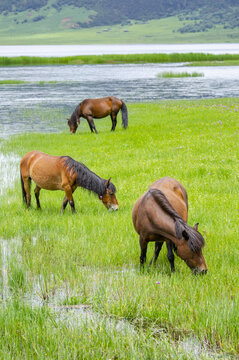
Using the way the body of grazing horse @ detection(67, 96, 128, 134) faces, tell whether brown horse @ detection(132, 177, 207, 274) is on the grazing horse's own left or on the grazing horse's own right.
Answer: on the grazing horse's own left

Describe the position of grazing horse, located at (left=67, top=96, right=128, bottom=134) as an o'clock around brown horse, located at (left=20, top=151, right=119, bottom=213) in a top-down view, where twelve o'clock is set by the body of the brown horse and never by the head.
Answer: The grazing horse is roughly at 9 o'clock from the brown horse.

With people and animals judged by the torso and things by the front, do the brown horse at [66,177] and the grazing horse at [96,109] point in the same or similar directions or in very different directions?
very different directions

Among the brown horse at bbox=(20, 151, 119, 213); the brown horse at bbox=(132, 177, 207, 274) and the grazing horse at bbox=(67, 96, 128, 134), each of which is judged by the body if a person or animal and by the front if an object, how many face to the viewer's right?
1

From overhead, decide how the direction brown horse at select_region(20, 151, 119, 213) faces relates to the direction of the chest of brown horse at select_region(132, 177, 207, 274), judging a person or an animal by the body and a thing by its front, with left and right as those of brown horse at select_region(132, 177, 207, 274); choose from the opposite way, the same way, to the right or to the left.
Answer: to the left

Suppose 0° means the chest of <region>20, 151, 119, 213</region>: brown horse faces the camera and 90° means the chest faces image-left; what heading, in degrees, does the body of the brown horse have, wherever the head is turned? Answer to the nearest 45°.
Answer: approximately 270°

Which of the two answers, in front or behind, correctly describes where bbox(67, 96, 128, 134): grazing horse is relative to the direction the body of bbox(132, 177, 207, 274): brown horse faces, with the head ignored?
behind

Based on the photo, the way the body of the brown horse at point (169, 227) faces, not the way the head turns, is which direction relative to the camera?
toward the camera

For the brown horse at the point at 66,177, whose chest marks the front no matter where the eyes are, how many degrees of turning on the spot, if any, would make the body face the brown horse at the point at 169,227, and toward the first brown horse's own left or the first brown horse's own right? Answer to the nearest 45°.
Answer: approximately 90° to the first brown horse's own right

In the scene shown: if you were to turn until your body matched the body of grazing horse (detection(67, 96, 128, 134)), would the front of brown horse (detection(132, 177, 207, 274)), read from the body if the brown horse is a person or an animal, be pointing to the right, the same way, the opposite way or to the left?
to the left

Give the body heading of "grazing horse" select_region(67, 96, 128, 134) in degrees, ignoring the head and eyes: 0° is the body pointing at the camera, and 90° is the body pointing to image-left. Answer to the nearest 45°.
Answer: approximately 90°

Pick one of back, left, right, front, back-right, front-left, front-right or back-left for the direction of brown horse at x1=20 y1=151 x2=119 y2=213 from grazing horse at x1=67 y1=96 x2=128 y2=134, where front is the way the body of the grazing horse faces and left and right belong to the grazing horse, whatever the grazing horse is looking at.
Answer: left
